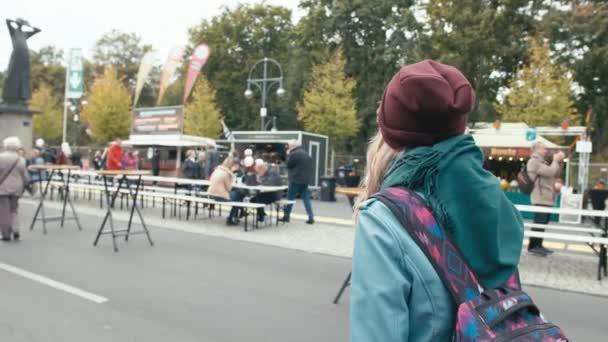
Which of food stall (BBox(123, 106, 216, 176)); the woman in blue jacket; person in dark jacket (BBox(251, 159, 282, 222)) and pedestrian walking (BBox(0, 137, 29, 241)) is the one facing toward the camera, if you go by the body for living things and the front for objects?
the food stall

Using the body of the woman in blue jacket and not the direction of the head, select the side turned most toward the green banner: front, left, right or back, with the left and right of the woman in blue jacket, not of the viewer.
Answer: front

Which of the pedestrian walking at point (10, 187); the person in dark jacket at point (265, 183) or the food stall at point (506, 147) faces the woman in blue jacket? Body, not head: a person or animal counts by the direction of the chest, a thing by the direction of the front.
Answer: the food stall

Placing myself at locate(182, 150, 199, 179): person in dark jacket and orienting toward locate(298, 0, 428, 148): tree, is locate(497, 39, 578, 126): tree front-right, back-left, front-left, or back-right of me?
front-right

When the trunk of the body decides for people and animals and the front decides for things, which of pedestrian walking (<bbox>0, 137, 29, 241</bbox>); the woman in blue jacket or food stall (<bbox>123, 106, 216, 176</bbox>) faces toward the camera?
the food stall

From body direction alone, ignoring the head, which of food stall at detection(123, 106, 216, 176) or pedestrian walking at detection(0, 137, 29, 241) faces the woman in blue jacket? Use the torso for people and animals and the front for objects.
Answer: the food stall

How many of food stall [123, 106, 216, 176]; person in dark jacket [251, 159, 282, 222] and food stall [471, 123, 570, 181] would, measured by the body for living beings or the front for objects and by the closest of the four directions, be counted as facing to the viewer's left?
1

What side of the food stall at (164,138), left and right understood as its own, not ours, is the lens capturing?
front

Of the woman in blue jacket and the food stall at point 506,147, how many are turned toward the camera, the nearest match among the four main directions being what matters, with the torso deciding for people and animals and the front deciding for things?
1

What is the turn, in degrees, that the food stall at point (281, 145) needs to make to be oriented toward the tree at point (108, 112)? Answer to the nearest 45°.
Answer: approximately 90° to its right
